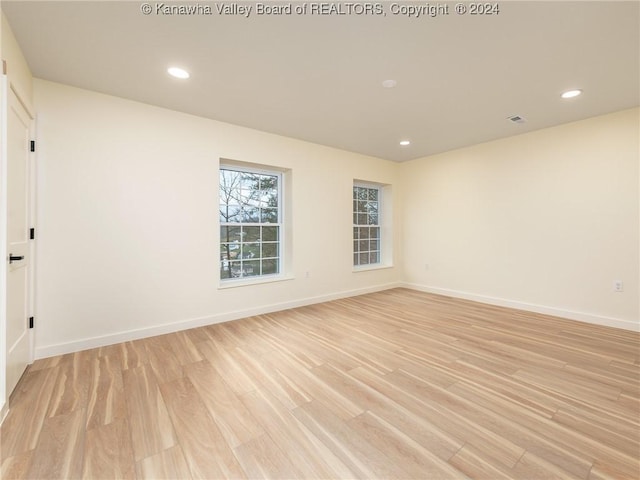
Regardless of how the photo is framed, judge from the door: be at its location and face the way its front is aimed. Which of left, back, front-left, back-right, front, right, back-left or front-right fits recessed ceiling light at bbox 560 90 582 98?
front-right

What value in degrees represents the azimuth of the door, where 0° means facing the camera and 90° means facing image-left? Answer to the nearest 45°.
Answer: approximately 270°

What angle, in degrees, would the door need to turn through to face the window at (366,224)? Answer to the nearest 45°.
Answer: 0° — it already faces it
